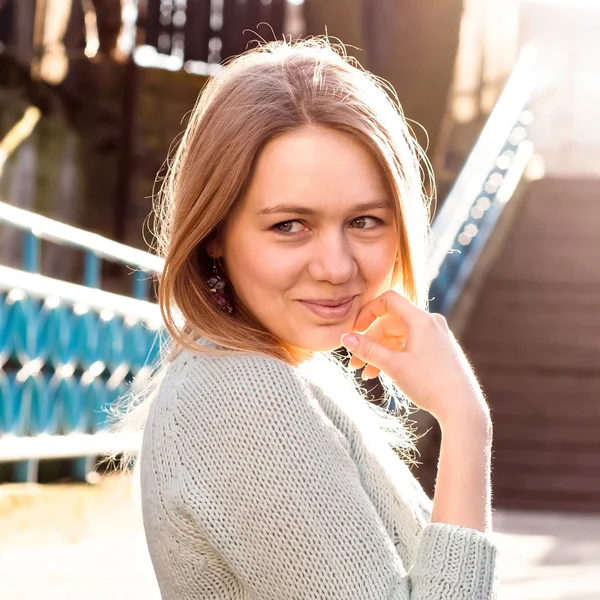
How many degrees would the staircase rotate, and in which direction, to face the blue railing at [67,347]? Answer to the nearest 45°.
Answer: approximately 45° to its right

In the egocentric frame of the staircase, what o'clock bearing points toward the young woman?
The young woman is roughly at 12 o'clock from the staircase.

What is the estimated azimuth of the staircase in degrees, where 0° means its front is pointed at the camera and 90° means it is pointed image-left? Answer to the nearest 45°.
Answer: approximately 0°
